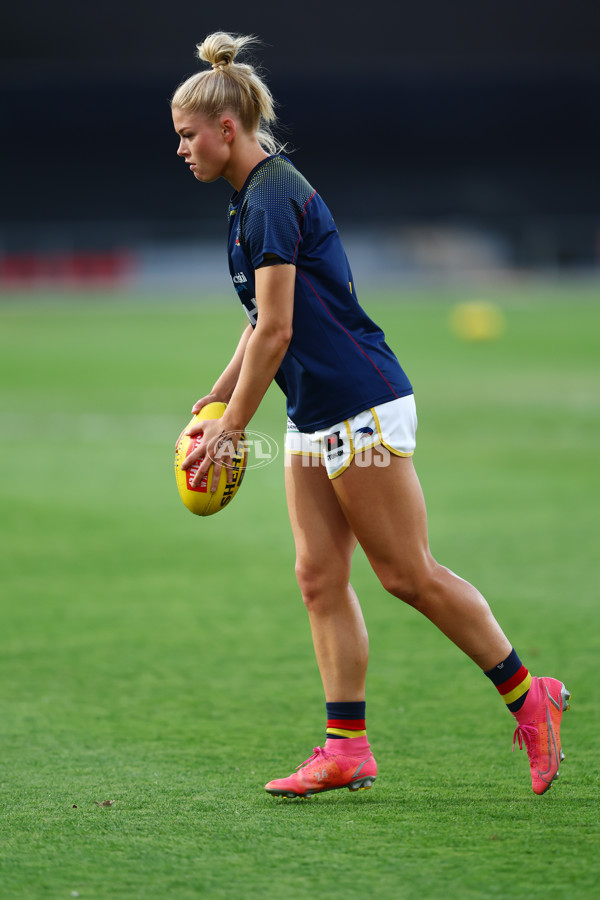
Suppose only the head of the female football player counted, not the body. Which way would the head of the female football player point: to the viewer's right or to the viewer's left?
to the viewer's left

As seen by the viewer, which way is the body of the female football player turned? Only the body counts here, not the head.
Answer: to the viewer's left
